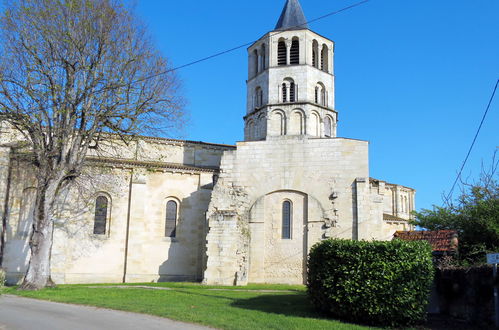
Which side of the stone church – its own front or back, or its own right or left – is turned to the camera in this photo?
left

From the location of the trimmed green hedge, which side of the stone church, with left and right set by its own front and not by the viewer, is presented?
left
